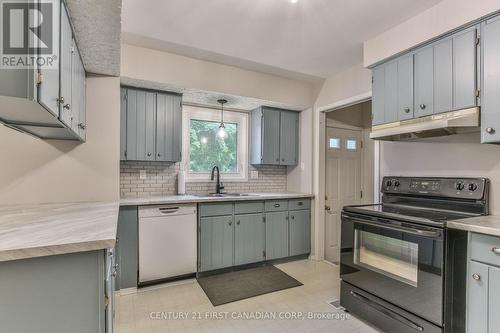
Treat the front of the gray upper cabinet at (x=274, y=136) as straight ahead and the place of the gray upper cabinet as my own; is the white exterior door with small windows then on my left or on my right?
on my left

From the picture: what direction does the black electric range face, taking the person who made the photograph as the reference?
facing the viewer and to the left of the viewer

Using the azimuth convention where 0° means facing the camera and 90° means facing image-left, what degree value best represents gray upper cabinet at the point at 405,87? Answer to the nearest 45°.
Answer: approximately 45°

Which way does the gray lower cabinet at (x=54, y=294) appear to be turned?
to the viewer's right

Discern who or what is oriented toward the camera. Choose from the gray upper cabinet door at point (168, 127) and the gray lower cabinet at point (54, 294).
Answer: the gray upper cabinet door

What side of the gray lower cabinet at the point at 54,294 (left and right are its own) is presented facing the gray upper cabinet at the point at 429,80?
front

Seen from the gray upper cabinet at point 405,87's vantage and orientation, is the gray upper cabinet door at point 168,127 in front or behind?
in front

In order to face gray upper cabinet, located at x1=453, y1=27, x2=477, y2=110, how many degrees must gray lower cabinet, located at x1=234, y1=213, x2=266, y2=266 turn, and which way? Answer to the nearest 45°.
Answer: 0° — it already faces it

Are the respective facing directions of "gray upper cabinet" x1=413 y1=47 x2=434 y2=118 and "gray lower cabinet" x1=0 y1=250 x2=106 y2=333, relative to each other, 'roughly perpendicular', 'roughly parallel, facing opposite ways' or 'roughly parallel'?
roughly parallel, facing opposite ways

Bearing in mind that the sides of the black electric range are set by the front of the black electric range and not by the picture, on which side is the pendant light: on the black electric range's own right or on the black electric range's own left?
on the black electric range's own right

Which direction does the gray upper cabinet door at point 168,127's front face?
toward the camera

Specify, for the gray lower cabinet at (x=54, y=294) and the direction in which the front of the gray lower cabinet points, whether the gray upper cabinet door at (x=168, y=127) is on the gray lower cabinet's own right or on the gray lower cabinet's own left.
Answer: on the gray lower cabinet's own left

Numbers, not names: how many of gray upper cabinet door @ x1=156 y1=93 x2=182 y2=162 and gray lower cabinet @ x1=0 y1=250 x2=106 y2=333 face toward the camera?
1

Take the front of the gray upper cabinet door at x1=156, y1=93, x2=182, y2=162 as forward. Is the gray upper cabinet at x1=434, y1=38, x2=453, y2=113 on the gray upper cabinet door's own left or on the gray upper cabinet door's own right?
on the gray upper cabinet door's own left

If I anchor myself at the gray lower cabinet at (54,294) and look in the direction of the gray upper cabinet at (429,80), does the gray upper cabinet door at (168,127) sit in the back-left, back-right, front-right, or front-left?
front-left
